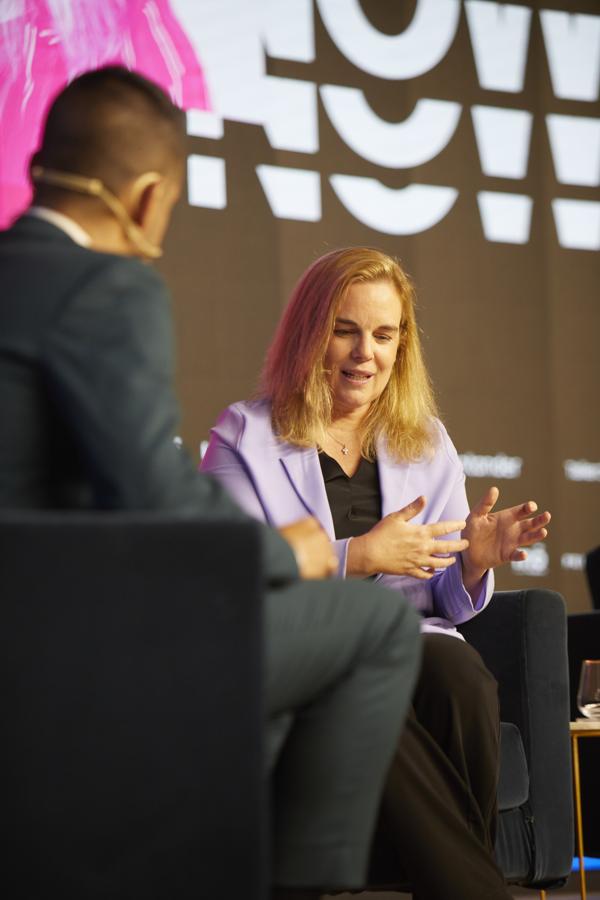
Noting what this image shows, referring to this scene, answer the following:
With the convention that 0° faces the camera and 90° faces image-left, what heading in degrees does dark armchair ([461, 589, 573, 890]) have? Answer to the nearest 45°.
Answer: approximately 0°

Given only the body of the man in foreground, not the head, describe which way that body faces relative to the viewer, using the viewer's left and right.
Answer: facing away from the viewer and to the right of the viewer

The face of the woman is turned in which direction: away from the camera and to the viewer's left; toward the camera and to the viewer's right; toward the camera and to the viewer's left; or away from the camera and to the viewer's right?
toward the camera and to the viewer's left

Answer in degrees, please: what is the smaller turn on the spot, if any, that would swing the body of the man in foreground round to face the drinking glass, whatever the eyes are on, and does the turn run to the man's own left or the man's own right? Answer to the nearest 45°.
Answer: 0° — they already face it

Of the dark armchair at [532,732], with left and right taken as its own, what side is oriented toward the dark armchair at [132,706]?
front

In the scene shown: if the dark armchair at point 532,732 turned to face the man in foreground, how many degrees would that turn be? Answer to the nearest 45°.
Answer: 0° — it already faces them

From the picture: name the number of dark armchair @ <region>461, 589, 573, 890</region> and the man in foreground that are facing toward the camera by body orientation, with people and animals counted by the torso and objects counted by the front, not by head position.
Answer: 1
